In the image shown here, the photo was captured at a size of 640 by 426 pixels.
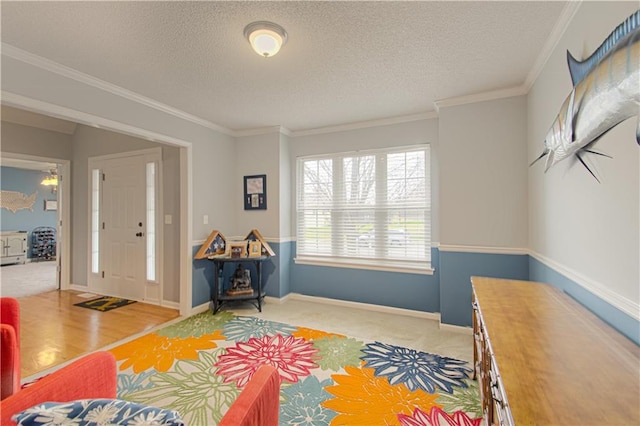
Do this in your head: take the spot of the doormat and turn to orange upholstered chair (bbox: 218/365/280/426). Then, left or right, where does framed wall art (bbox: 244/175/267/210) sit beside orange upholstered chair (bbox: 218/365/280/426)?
left

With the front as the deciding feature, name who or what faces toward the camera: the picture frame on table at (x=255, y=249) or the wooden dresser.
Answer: the picture frame on table

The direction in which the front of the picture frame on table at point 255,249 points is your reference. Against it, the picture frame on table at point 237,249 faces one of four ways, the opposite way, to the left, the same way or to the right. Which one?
the same way

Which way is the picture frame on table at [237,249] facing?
toward the camera

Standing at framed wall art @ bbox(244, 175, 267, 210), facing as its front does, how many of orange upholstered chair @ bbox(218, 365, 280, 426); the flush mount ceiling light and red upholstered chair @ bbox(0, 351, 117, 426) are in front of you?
3

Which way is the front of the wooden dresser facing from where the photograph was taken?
facing to the left of the viewer

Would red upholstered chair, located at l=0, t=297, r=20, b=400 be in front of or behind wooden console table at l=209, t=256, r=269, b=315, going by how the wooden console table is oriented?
in front

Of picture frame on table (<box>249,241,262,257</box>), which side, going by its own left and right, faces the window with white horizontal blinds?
left

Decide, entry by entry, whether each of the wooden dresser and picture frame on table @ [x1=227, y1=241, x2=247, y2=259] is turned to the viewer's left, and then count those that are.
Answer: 1

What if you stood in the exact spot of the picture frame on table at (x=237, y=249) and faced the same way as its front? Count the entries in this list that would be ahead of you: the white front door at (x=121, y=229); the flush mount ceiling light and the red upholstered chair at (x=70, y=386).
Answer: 2

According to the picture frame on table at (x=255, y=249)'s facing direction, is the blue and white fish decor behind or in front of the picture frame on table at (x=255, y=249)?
in front

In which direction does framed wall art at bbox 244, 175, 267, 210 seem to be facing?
toward the camera

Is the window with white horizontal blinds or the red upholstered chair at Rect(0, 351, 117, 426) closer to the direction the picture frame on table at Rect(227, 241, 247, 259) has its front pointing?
the red upholstered chair

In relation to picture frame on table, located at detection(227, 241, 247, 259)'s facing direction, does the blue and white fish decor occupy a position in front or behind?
in front

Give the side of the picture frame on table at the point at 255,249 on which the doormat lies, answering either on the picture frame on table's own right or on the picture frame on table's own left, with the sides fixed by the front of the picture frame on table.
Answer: on the picture frame on table's own right

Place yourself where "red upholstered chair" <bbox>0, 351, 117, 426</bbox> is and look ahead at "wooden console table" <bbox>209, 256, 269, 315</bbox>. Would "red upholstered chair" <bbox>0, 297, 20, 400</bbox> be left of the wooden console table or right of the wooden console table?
left
